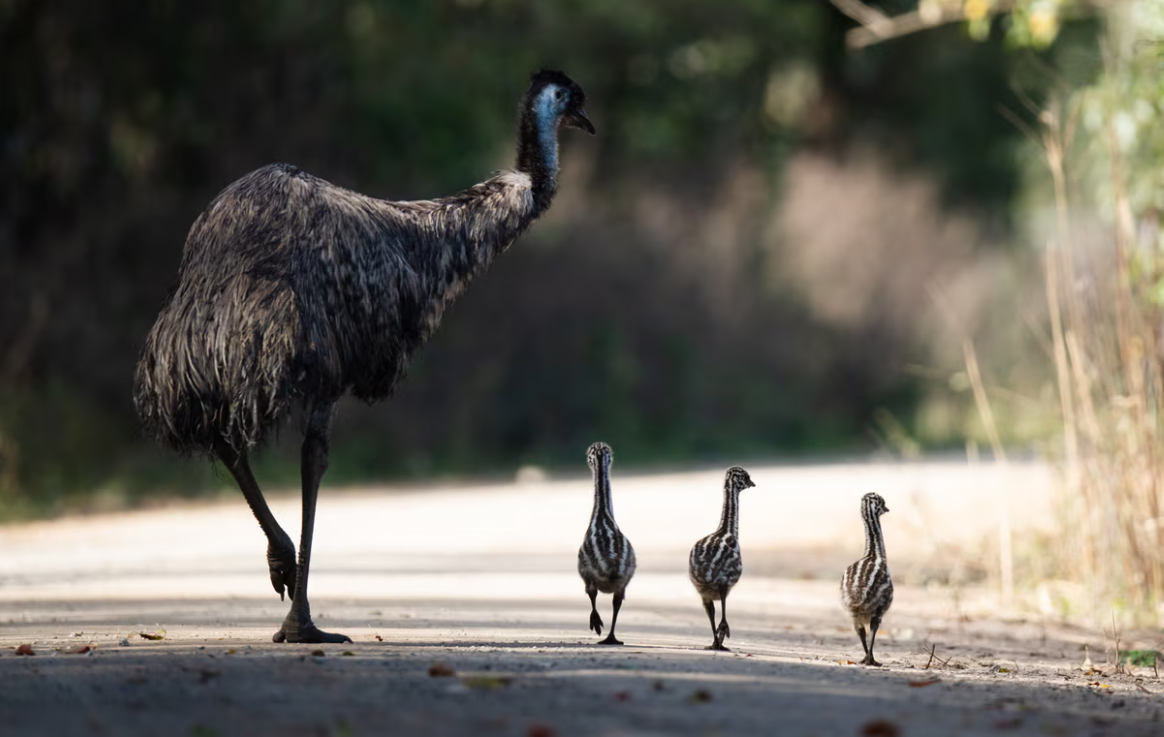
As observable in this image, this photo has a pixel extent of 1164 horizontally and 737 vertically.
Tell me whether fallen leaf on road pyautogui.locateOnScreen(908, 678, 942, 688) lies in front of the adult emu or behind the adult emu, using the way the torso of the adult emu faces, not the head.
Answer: in front

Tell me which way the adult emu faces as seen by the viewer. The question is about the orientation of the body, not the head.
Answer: to the viewer's right

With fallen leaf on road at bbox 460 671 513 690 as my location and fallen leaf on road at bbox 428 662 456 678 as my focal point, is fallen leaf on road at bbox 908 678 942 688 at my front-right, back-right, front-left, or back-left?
back-right

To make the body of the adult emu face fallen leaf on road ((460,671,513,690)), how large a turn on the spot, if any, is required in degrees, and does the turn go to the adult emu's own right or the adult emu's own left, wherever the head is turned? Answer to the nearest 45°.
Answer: approximately 45° to the adult emu's own right

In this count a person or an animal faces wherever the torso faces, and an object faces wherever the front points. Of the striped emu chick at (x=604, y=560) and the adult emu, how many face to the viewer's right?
1

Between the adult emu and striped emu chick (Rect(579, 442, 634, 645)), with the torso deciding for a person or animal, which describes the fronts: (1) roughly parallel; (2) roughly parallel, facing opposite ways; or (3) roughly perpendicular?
roughly perpendicular
